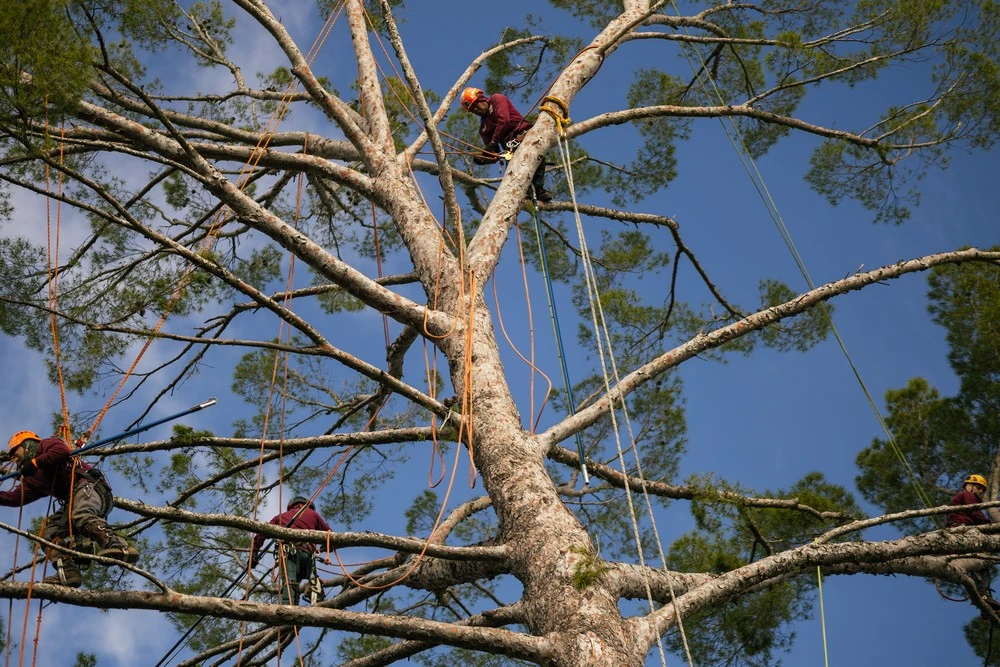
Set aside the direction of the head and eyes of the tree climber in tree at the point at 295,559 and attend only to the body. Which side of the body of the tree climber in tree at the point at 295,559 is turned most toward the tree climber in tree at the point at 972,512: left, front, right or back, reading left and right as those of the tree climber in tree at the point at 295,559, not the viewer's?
right

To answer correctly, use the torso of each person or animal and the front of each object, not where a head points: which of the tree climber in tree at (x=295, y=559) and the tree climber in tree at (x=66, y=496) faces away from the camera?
the tree climber in tree at (x=295, y=559)

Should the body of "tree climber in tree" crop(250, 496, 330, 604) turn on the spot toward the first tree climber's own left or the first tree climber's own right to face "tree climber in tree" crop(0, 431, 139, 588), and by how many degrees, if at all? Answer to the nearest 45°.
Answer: approximately 135° to the first tree climber's own left

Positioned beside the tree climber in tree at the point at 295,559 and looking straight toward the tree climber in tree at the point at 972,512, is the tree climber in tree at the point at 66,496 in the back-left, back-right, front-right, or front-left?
back-right

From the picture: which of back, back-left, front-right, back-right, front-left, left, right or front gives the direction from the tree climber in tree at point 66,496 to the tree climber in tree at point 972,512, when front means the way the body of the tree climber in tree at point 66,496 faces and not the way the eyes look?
back

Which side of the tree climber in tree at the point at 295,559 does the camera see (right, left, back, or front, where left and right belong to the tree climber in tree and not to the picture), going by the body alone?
back

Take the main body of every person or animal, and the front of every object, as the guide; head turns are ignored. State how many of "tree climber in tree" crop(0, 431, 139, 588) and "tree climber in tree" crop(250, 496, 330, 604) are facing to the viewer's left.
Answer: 1

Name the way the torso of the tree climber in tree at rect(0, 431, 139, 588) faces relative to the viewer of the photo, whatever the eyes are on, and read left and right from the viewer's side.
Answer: facing to the left of the viewer

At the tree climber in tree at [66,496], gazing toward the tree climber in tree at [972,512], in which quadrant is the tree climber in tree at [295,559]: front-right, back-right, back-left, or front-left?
front-left

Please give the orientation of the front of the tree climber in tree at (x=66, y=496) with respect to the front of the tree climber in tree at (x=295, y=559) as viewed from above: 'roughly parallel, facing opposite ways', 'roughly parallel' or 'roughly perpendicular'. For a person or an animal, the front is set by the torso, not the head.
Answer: roughly perpendicular
